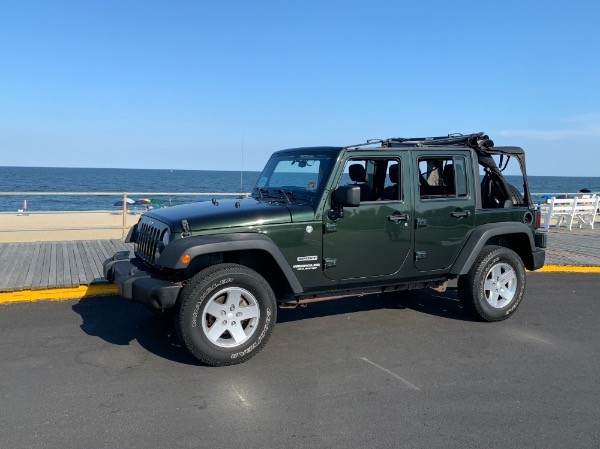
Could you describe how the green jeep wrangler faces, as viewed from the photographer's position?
facing the viewer and to the left of the viewer
